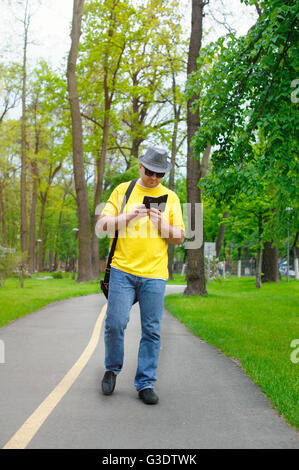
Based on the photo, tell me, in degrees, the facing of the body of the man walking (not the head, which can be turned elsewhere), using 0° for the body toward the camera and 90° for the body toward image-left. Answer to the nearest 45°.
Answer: approximately 0°
